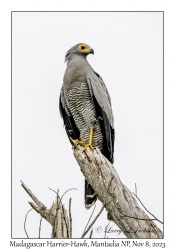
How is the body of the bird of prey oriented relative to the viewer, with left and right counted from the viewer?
facing the viewer and to the left of the viewer

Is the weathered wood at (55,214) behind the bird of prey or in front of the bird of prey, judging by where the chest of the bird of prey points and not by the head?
in front
